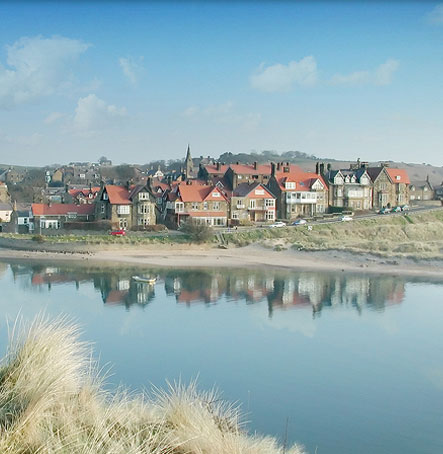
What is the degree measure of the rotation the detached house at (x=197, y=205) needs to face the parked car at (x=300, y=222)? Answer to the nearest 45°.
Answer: approximately 90° to its left

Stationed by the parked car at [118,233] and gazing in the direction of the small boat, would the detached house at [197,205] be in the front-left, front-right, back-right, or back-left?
back-left

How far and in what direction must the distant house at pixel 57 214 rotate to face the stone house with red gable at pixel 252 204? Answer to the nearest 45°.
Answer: approximately 90° to its left

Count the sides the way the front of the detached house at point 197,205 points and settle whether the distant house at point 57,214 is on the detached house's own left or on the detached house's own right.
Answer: on the detached house's own right

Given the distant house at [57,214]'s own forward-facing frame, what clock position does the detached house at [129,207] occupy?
The detached house is roughly at 10 o'clock from the distant house.

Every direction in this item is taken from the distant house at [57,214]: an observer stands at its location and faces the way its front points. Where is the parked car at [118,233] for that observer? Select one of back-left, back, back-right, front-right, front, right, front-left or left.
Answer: front-left

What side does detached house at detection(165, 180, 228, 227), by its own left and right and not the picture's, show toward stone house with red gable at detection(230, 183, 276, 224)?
left
